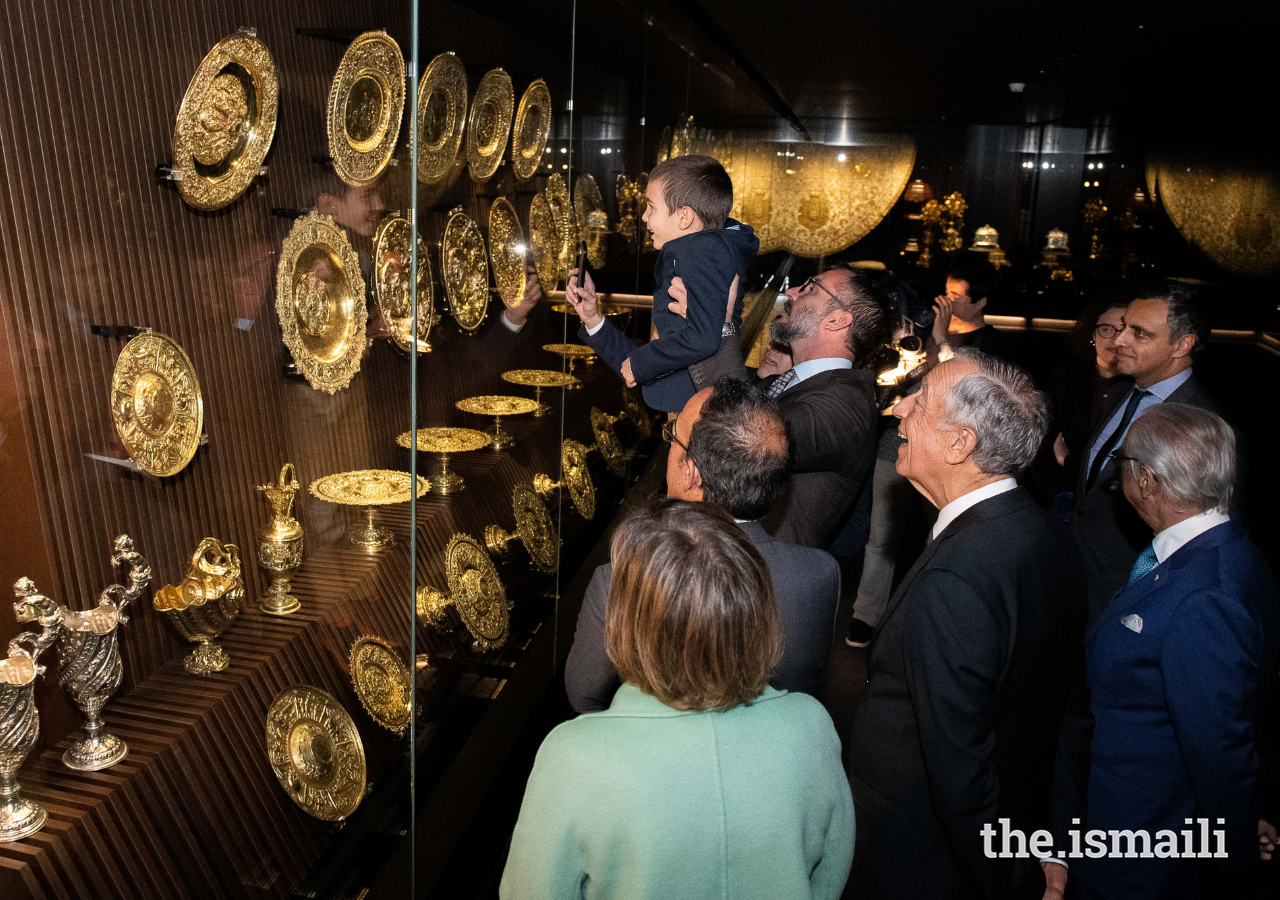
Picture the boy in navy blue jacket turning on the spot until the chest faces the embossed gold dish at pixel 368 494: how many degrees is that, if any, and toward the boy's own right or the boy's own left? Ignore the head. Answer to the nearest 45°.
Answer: approximately 45° to the boy's own left

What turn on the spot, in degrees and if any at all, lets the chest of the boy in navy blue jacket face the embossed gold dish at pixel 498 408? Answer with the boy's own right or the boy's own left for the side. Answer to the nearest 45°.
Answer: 0° — they already face it

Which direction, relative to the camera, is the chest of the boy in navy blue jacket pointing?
to the viewer's left

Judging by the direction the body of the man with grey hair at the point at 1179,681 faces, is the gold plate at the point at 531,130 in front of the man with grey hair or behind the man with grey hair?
in front

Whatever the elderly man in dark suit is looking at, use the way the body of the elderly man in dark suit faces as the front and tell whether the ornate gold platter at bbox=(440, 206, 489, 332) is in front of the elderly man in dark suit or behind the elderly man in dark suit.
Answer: in front

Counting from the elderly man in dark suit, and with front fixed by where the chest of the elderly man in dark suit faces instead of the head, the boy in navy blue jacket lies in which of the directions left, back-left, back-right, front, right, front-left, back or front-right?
front-right

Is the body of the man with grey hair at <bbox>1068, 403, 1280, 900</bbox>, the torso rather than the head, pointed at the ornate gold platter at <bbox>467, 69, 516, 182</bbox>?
yes

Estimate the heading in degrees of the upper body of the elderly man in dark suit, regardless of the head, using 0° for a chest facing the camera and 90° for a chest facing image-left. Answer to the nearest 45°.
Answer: approximately 90°

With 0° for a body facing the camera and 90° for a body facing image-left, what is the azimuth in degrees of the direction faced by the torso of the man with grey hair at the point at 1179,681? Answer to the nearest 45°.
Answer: approximately 90°

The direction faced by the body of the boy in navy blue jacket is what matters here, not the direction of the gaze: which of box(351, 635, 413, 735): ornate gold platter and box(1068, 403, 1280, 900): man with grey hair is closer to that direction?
the ornate gold platter

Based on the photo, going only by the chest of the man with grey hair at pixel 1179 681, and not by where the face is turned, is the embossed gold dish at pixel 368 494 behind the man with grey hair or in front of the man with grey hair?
in front

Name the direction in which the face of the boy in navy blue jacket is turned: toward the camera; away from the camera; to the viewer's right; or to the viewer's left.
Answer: to the viewer's left

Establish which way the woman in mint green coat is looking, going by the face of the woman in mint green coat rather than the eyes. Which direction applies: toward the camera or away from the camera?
away from the camera

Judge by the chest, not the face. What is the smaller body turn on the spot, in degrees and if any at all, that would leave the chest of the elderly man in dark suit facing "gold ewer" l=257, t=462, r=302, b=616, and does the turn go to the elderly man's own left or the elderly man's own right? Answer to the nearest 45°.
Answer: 0° — they already face it

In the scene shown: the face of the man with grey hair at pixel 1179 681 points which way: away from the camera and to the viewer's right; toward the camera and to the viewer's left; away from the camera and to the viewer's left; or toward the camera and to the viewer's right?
away from the camera and to the viewer's left
